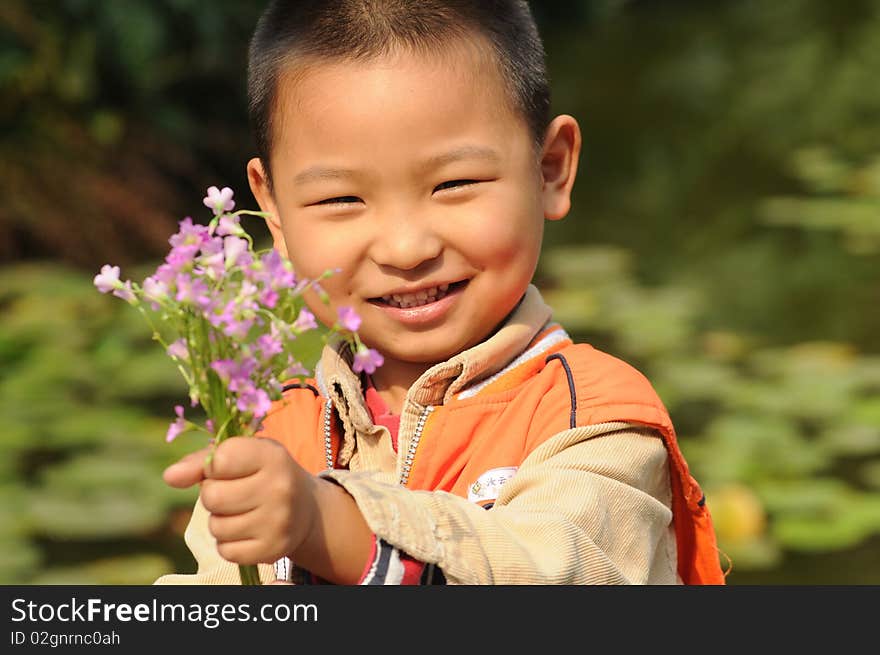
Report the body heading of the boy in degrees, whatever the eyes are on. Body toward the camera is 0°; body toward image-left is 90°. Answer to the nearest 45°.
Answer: approximately 45°
